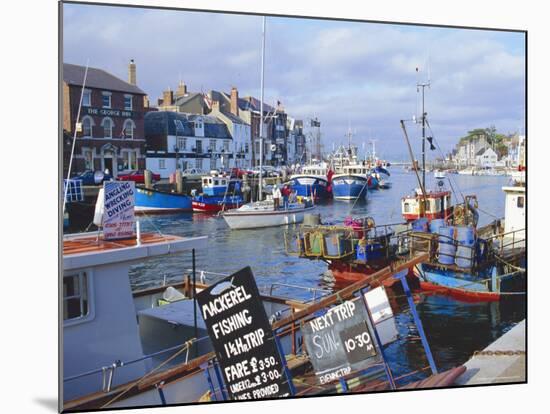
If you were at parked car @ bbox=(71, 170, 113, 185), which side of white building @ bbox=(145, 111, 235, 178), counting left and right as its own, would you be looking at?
right

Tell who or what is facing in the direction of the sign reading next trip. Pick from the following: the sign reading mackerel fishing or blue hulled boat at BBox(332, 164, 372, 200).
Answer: the blue hulled boat

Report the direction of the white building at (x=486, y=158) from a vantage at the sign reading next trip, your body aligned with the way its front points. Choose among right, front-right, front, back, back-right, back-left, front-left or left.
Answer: back-left

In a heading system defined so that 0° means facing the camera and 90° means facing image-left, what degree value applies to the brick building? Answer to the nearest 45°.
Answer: approximately 0°

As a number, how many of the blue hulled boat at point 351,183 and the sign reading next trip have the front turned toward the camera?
2

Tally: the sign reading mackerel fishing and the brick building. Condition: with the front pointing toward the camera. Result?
2

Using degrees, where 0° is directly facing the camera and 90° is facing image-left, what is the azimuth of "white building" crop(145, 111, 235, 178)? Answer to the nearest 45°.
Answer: approximately 315°

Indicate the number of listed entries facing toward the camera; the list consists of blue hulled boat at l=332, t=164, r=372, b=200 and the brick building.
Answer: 2

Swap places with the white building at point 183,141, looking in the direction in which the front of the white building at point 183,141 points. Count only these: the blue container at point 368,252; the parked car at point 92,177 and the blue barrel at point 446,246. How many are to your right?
1
